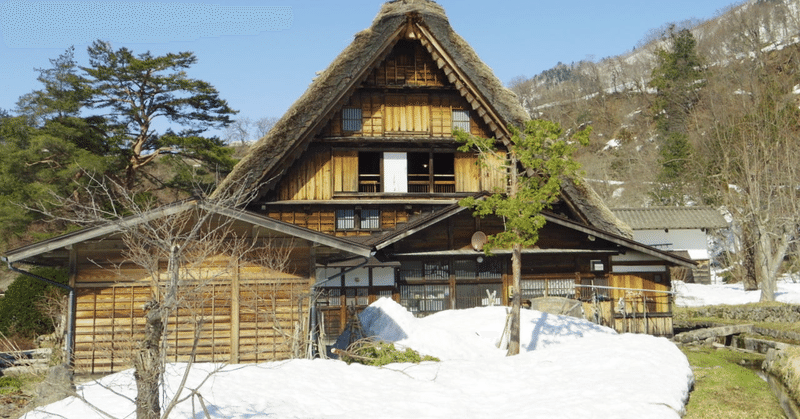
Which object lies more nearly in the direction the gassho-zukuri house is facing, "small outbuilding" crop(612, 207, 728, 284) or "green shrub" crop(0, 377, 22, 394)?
the green shrub

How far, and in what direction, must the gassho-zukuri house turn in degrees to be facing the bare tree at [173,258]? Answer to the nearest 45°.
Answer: approximately 45° to its right

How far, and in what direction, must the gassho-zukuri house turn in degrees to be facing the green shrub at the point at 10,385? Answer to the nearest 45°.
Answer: approximately 45° to its right

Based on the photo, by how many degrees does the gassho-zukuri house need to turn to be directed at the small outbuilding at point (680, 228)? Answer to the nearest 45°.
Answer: approximately 135° to its left

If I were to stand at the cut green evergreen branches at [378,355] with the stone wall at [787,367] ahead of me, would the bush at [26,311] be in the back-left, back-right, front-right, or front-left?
back-left

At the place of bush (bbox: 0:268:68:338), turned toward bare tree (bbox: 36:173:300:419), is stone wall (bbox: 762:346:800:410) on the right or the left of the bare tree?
left

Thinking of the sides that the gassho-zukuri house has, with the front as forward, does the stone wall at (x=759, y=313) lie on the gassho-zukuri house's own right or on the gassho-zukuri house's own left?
on the gassho-zukuri house's own left

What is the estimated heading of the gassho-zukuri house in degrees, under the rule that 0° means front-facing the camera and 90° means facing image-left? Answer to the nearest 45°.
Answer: approximately 0°

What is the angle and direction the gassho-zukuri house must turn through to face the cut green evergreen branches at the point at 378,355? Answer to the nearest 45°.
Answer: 0° — it already faces it

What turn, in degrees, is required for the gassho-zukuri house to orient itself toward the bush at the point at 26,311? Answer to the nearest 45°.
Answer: approximately 90° to its right
